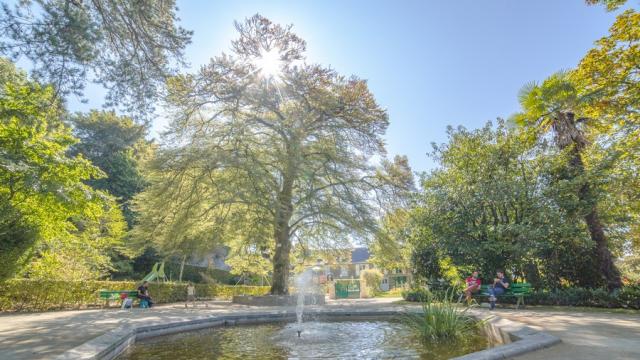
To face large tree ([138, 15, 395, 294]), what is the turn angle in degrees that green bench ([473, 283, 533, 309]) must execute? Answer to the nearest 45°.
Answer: approximately 45° to its right

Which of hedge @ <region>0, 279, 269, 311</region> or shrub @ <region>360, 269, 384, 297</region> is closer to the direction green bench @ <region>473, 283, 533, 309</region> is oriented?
the hedge

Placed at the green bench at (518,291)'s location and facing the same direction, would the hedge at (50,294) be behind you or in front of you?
in front

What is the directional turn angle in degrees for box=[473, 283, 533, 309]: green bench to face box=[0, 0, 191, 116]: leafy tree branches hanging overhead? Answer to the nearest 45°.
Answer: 0° — it already faces it

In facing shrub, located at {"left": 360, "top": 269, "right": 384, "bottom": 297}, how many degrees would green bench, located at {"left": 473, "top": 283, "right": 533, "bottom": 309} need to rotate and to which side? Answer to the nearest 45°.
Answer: approximately 90° to its right

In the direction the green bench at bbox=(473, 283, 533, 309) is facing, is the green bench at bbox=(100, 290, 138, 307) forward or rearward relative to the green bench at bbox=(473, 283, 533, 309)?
forward

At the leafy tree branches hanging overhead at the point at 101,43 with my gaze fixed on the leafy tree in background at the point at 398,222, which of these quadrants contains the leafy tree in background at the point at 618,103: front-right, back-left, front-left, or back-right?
front-right

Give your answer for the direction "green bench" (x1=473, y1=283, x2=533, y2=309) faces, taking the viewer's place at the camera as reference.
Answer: facing the viewer and to the left of the viewer

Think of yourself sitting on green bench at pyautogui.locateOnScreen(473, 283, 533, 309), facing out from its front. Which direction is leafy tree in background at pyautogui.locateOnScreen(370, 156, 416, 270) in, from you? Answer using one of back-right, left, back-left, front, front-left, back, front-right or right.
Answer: right
